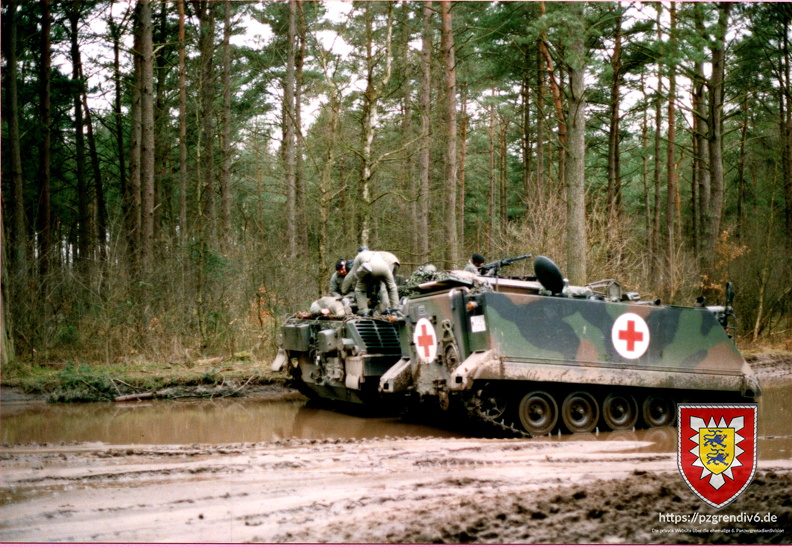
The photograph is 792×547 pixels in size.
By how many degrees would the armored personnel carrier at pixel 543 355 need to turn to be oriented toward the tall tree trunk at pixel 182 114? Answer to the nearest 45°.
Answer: approximately 90° to its left

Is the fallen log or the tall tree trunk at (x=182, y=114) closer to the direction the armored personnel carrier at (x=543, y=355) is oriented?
the tall tree trunk

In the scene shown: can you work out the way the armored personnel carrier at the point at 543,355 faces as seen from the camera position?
facing away from the viewer and to the right of the viewer

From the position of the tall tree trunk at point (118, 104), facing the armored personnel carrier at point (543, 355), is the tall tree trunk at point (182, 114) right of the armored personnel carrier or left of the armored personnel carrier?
left

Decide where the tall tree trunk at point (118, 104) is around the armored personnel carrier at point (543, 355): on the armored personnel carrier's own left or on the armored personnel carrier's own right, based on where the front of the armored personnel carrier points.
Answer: on the armored personnel carrier's own left
